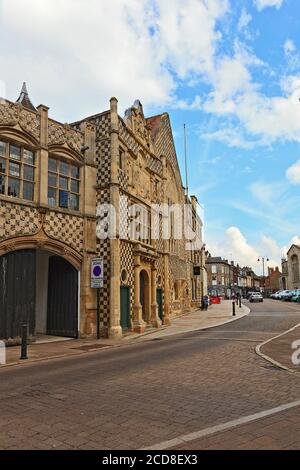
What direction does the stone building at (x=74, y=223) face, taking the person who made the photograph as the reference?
facing the viewer and to the right of the viewer
